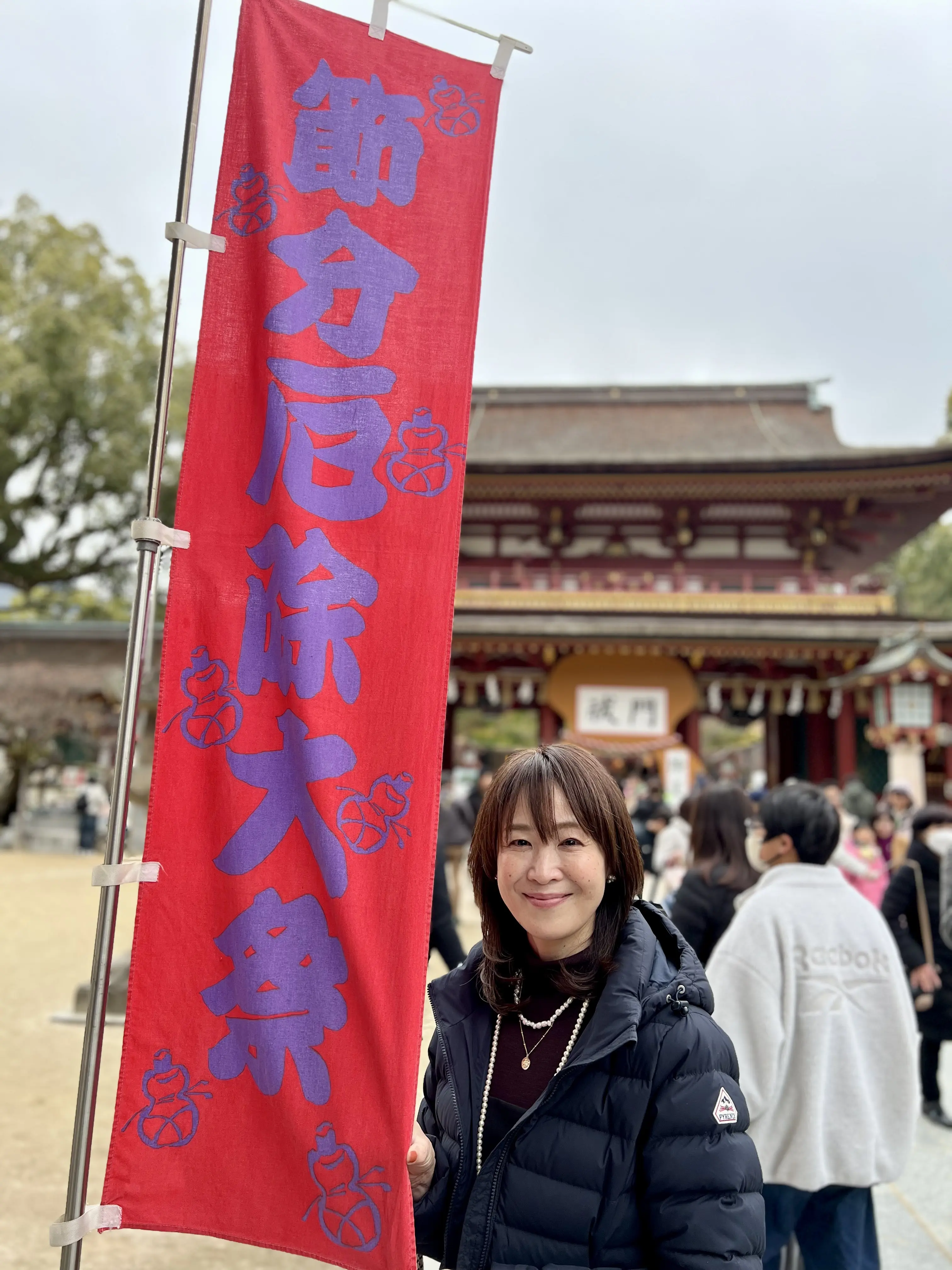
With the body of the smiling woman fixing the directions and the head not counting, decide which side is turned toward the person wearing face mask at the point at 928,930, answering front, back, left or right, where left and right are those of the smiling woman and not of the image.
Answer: back

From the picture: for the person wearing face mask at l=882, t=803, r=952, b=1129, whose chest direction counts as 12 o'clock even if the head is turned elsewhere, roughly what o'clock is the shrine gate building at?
The shrine gate building is roughly at 7 o'clock from the person wearing face mask.

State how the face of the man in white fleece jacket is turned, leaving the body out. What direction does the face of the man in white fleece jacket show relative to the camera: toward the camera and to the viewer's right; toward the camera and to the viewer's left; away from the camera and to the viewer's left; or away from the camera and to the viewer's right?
away from the camera and to the viewer's left

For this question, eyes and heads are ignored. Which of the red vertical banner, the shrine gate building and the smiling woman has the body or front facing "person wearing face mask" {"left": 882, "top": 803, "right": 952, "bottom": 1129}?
the shrine gate building

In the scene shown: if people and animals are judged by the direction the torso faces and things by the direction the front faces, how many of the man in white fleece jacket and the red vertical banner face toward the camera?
1

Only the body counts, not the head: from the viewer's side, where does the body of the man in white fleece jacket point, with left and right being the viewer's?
facing away from the viewer and to the left of the viewer

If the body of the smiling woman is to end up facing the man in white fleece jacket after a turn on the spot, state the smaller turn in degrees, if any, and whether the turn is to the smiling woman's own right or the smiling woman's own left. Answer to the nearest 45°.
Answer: approximately 180°

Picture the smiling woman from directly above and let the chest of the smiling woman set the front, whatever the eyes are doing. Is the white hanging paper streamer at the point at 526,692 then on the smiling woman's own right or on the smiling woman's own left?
on the smiling woman's own right

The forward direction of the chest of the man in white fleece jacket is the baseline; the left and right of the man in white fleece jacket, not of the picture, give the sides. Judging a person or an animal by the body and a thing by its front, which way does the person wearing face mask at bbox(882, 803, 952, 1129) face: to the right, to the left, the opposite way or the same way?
the opposite way

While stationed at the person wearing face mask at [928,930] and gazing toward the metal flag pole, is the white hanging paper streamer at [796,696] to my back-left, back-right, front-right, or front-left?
back-right

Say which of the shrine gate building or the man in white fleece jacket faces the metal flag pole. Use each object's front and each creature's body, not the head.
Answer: the shrine gate building

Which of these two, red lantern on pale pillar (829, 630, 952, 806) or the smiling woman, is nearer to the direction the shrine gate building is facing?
the smiling woman

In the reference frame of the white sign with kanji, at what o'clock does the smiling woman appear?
The smiling woman is roughly at 12 o'clock from the white sign with kanji.
